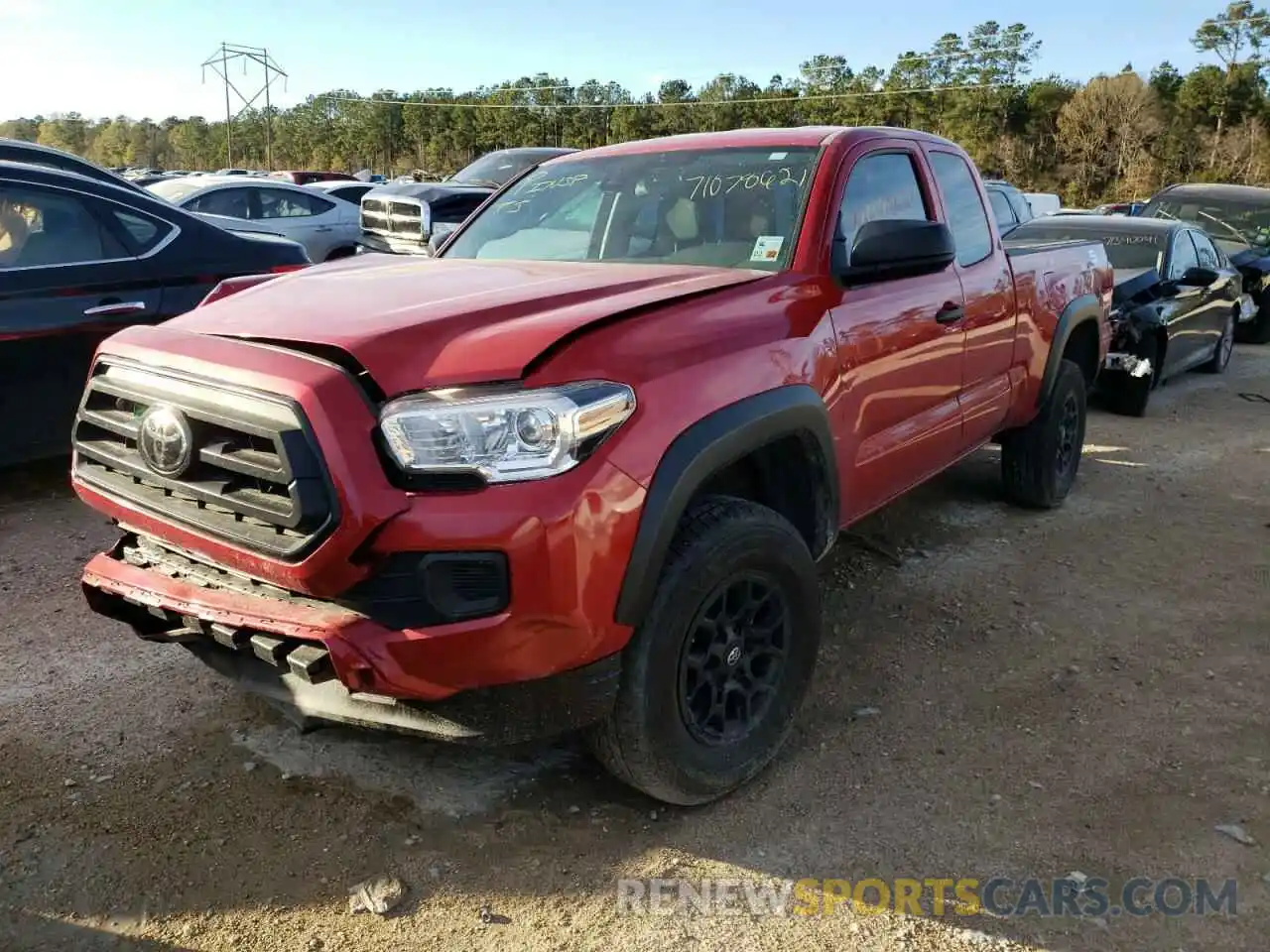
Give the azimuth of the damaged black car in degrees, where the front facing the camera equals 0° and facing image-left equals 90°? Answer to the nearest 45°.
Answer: approximately 45°

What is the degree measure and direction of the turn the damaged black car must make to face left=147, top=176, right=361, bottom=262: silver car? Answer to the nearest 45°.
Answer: approximately 45° to its right

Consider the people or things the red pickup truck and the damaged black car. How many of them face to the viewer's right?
0

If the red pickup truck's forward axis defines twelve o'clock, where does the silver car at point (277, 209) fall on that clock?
The silver car is roughly at 4 o'clock from the red pickup truck.

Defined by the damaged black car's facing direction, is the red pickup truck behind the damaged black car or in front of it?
in front

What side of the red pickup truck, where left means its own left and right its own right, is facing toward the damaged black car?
back

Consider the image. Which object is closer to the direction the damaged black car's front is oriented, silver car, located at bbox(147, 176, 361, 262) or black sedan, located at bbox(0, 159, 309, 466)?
the black sedan

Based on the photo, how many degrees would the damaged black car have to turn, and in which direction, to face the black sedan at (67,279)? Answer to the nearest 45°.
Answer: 0° — it already faces it
